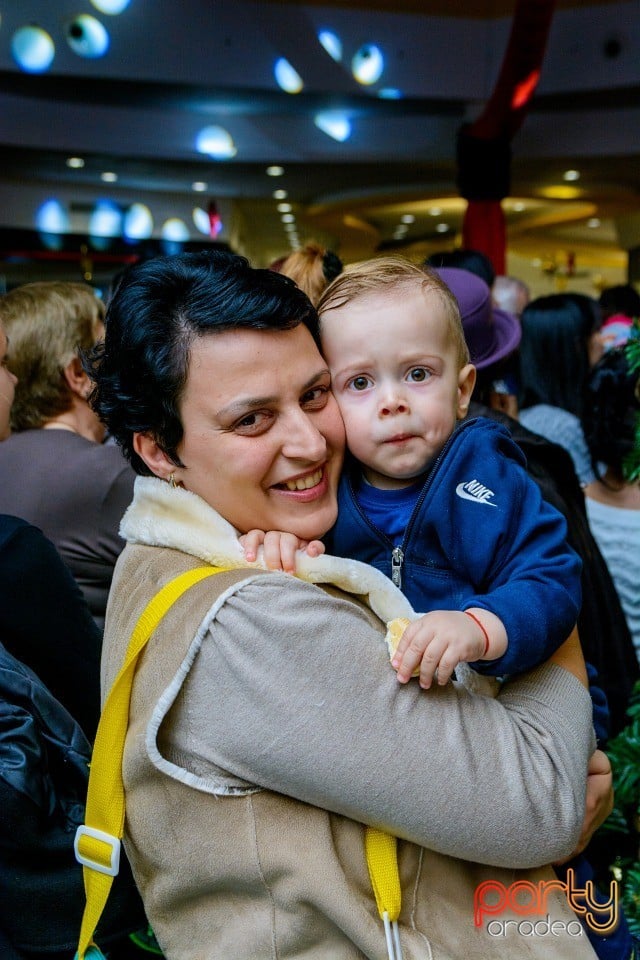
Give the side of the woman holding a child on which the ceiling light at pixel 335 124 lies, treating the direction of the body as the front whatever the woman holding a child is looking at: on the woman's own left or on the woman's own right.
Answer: on the woman's own left

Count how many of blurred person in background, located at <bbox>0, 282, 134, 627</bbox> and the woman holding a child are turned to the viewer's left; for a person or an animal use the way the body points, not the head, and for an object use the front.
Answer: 0

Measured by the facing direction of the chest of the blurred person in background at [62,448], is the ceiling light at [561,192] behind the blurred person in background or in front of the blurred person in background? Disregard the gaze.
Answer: in front

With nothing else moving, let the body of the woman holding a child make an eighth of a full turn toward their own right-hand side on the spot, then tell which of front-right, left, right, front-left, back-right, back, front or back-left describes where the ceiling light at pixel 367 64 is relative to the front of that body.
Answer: back-left

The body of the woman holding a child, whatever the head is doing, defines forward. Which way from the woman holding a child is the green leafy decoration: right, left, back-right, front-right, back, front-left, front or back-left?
front-left

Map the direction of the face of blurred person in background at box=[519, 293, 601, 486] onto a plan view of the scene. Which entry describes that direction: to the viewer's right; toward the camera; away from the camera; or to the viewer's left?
away from the camera

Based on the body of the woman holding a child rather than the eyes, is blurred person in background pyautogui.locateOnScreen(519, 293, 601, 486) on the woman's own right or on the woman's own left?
on the woman's own left

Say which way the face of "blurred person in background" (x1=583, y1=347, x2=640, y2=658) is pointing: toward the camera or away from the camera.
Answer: away from the camera

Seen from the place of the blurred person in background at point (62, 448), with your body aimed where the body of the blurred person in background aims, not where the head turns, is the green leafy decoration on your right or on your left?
on your right

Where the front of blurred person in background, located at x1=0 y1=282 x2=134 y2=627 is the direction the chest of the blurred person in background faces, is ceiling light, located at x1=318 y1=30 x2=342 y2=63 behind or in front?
in front

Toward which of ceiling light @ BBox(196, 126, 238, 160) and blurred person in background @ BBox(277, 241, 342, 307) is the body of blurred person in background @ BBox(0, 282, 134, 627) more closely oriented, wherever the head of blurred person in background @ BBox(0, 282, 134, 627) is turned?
the ceiling light

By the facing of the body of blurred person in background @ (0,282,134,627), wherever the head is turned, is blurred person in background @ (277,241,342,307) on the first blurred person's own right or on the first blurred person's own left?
on the first blurred person's own right

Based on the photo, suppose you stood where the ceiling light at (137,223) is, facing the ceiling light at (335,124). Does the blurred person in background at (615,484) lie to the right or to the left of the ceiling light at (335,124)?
right
